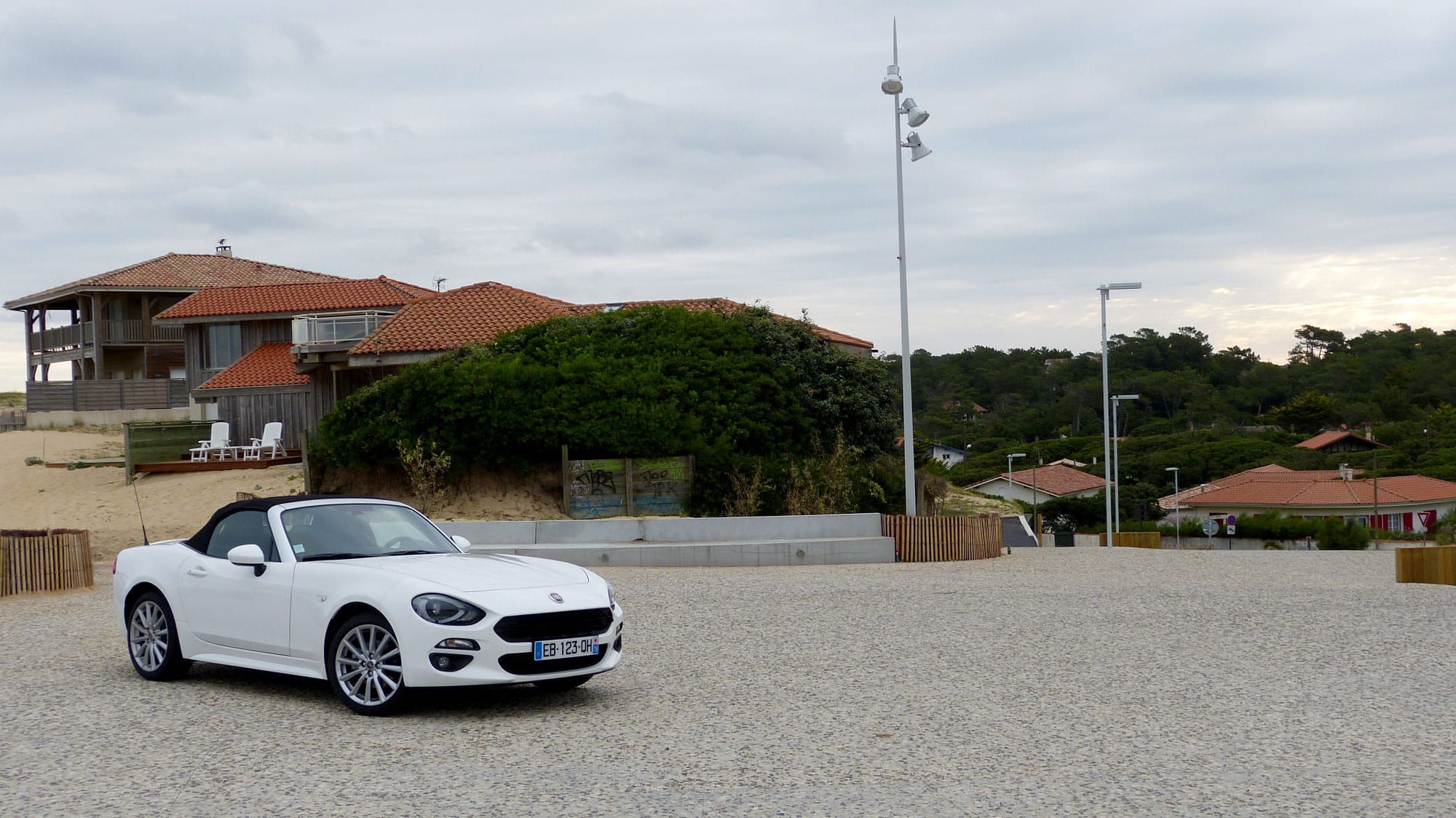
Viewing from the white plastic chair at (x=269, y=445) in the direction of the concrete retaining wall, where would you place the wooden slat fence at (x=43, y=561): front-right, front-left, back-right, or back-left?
front-right

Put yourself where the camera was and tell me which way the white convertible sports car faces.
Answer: facing the viewer and to the right of the viewer

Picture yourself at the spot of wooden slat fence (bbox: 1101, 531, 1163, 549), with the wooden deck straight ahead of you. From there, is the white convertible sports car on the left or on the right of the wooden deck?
left

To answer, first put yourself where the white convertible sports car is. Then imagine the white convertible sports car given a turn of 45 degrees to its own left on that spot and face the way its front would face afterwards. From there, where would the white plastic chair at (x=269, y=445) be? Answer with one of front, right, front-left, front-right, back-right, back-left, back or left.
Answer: left

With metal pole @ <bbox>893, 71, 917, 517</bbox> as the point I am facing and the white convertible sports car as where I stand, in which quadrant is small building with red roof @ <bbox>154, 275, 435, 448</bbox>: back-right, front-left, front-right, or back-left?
front-left

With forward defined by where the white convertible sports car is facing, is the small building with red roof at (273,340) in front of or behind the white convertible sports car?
behind

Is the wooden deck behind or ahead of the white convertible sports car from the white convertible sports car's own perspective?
behind

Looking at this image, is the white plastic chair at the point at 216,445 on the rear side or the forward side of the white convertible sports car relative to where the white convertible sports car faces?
on the rear side

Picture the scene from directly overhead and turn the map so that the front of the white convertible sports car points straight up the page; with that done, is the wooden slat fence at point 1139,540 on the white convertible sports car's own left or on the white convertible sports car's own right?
on the white convertible sports car's own left

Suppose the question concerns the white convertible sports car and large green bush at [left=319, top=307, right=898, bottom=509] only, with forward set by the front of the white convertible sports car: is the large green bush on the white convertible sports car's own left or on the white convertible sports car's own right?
on the white convertible sports car's own left

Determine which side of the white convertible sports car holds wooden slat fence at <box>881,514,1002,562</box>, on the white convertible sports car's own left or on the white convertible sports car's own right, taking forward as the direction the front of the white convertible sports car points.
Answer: on the white convertible sports car's own left
